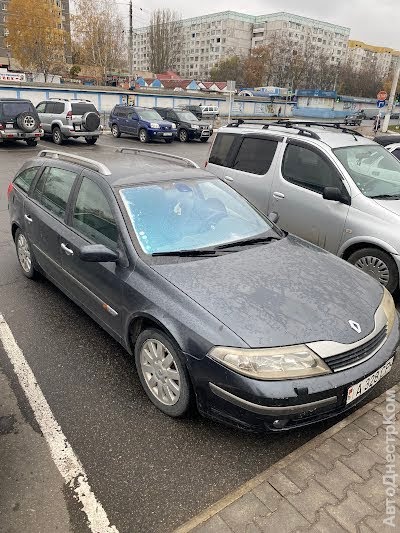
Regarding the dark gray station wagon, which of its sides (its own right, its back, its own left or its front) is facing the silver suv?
back

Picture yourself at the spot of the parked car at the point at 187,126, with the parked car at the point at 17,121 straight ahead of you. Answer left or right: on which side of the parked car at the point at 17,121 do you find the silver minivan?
left

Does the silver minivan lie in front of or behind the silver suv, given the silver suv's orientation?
behind

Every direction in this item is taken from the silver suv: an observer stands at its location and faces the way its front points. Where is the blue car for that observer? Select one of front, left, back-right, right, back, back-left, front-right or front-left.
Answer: right

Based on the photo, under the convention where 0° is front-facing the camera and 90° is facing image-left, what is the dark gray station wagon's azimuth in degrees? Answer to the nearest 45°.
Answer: approximately 315°

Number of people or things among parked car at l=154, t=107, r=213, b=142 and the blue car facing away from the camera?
0

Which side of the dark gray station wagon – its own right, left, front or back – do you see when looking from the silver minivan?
left

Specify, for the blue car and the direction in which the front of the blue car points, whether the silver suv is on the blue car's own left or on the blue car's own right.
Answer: on the blue car's own right

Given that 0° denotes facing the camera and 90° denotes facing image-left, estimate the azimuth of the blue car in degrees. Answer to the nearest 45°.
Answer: approximately 315°

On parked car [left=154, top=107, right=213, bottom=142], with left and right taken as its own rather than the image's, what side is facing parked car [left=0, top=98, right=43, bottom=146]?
right

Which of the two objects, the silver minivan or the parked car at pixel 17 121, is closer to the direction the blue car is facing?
the silver minivan

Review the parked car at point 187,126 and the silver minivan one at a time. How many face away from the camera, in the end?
0

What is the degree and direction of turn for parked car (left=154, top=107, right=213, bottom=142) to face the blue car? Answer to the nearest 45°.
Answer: approximately 90° to its right

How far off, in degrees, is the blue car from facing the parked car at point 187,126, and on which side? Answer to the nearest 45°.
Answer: approximately 90° to its left
